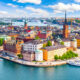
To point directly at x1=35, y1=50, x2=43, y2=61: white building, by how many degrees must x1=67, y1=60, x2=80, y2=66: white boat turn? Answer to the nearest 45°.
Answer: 0° — it already faces it

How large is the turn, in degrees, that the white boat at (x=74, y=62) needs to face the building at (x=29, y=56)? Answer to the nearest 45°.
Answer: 0° — it already faces it

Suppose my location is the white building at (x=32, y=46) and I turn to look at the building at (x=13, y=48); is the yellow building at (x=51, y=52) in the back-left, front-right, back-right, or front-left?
back-left

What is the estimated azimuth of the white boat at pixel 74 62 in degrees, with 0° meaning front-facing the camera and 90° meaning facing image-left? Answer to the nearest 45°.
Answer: approximately 90°

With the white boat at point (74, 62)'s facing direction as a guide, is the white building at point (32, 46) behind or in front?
in front

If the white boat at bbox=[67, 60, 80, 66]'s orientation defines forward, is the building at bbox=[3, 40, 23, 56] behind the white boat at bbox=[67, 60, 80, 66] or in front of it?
in front
